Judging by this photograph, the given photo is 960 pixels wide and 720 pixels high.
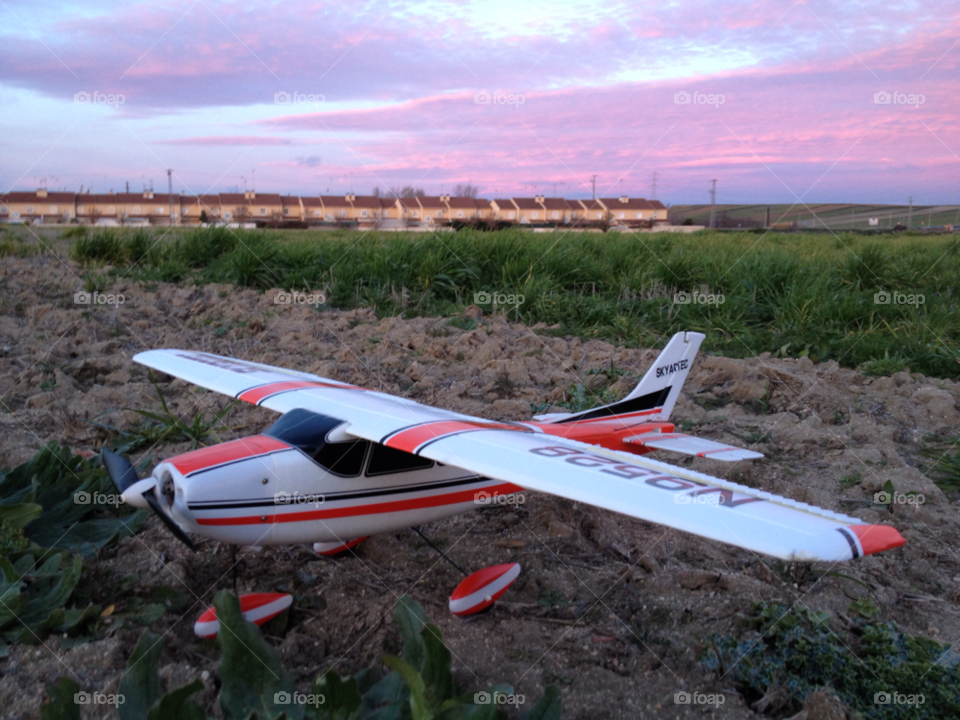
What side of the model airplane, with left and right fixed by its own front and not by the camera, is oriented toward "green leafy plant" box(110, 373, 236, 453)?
right

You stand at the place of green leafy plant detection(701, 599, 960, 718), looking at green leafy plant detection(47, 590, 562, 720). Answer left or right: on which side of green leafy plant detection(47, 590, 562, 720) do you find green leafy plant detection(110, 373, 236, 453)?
right

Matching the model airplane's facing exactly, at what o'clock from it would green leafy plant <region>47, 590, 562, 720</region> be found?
The green leafy plant is roughly at 11 o'clock from the model airplane.

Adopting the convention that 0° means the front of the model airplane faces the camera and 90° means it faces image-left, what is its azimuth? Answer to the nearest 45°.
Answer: approximately 45°

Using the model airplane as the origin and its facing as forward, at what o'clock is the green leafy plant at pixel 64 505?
The green leafy plant is roughly at 2 o'clock from the model airplane.

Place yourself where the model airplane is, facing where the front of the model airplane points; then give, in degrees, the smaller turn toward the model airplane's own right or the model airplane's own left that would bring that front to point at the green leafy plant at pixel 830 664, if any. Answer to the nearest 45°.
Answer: approximately 135° to the model airplane's own left

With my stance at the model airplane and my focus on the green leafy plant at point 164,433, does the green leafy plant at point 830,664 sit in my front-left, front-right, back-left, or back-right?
back-right
